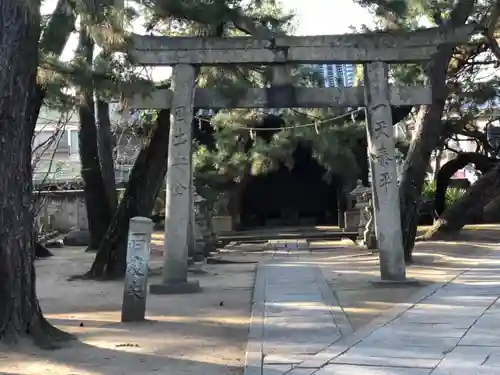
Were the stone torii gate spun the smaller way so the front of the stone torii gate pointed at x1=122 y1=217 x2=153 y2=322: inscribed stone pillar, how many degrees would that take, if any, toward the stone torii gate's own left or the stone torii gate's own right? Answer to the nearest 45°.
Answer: approximately 45° to the stone torii gate's own right

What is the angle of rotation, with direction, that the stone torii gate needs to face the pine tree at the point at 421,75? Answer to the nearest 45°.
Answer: approximately 135° to its left

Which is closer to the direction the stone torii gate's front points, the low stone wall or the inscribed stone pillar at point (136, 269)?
the inscribed stone pillar

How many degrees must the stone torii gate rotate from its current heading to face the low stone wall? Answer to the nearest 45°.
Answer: approximately 135° to its right

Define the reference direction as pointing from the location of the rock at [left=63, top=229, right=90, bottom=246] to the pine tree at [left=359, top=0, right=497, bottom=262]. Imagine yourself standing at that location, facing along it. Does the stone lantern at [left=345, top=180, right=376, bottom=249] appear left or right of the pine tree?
left

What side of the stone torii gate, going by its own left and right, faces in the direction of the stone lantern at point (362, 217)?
back

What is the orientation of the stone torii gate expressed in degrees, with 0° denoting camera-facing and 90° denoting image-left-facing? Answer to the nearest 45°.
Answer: approximately 0°
